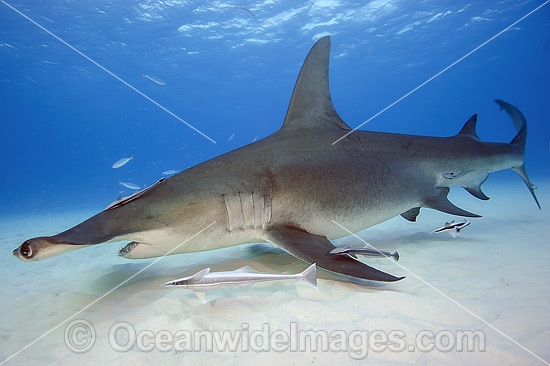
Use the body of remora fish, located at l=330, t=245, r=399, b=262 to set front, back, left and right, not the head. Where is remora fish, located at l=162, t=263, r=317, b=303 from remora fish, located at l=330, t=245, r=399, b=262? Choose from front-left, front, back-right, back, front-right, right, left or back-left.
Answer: front-left

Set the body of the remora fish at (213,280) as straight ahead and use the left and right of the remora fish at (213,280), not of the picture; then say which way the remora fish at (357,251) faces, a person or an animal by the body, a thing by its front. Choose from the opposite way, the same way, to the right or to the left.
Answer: the same way

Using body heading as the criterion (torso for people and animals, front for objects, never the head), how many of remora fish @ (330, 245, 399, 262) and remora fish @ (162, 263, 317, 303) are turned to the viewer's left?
2

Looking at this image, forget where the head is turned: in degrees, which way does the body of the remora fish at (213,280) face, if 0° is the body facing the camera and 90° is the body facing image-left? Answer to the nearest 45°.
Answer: approximately 90°

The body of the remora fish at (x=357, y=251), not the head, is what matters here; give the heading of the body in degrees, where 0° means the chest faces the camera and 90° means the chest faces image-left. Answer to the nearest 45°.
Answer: approximately 90°

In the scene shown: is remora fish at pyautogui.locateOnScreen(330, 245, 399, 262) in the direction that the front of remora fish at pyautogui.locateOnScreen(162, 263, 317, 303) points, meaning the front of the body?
no
